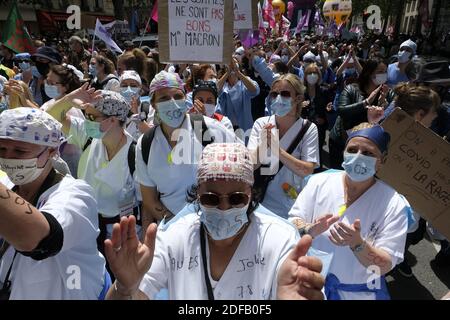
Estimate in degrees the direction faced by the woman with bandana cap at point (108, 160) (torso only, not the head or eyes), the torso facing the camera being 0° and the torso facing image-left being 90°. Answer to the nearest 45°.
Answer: approximately 45°

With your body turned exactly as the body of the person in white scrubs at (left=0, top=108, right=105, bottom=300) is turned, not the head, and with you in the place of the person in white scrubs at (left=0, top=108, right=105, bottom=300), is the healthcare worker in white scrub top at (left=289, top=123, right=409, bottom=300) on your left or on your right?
on your left

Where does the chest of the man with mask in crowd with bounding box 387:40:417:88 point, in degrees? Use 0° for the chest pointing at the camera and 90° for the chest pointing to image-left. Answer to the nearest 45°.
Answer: approximately 45°

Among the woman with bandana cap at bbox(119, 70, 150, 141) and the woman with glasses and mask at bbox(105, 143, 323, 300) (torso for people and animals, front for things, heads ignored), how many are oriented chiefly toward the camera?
2
